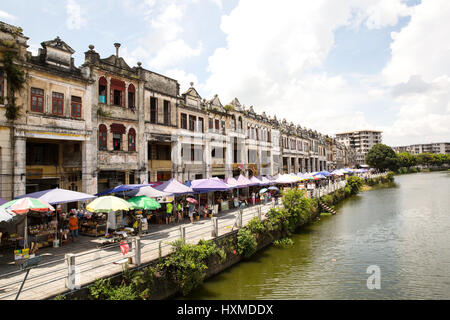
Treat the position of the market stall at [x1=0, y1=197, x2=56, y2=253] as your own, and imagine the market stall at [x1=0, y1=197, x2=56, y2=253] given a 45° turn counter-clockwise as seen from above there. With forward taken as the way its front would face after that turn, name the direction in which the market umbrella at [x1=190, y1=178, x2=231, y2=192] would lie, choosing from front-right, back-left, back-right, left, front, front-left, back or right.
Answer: front

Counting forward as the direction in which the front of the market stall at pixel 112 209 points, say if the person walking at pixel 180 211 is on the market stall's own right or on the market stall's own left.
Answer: on the market stall's own left

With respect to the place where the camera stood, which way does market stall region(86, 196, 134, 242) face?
facing the viewer and to the right of the viewer

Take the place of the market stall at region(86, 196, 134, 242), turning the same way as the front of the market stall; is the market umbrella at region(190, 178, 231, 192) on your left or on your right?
on your left

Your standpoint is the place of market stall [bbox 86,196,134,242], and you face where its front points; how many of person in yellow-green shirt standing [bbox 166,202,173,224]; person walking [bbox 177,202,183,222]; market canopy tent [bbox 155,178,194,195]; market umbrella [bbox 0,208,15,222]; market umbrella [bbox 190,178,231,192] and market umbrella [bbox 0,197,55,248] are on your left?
4

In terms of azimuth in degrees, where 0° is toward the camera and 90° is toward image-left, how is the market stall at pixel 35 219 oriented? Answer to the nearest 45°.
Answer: approximately 315°

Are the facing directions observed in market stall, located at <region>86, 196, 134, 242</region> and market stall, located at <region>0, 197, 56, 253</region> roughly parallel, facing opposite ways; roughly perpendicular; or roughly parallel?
roughly parallel

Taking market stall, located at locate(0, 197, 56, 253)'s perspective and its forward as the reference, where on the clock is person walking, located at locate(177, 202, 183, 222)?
The person walking is roughly at 10 o'clock from the market stall.

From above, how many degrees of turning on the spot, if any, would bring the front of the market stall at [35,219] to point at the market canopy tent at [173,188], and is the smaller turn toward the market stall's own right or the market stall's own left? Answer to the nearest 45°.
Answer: approximately 45° to the market stall's own left

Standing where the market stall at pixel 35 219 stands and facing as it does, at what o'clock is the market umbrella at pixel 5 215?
The market umbrella is roughly at 2 o'clock from the market stall.

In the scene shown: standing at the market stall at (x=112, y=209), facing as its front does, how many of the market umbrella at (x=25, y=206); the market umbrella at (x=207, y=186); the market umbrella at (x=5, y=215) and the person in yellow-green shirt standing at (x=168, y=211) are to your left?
2

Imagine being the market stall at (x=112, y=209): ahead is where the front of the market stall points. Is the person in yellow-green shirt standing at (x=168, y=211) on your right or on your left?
on your left

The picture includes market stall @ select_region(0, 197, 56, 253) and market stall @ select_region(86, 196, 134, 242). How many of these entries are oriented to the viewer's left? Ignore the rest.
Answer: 0
